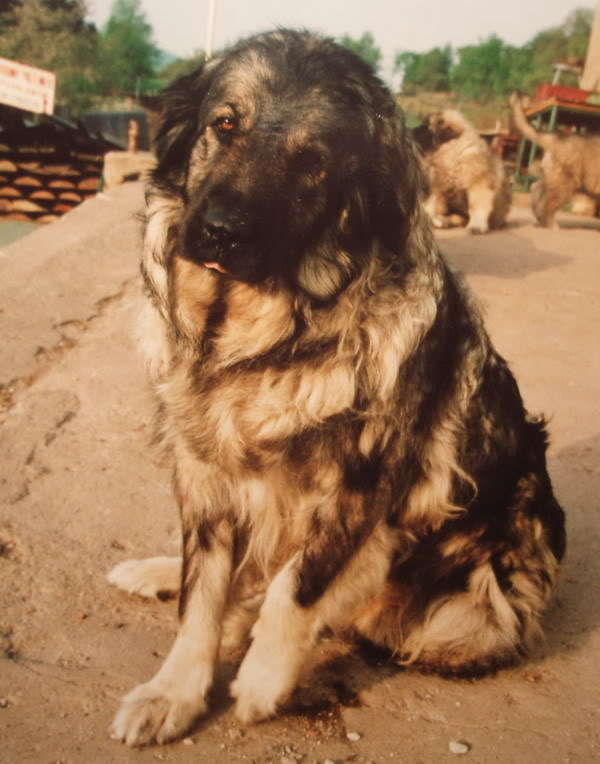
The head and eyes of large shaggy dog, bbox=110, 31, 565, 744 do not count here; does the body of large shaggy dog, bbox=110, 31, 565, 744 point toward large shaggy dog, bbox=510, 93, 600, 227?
no

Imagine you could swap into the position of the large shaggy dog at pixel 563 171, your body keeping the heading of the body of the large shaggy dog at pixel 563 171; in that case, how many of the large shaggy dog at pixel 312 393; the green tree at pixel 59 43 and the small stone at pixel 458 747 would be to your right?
2

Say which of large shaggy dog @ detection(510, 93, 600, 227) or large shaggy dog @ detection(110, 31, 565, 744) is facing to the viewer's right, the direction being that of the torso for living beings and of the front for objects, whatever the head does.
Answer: large shaggy dog @ detection(510, 93, 600, 227)

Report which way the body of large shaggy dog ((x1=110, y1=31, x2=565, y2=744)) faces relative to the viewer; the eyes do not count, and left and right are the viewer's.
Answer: facing the viewer and to the left of the viewer

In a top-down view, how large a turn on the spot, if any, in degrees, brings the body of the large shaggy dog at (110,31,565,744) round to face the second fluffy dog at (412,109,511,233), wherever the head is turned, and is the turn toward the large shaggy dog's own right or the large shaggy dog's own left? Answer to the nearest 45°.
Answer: approximately 135° to the large shaggy dog's own right

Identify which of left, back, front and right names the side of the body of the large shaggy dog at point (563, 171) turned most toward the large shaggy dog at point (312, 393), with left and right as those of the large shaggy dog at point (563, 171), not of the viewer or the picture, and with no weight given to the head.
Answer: right

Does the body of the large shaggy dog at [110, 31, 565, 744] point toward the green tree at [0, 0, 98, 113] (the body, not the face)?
no

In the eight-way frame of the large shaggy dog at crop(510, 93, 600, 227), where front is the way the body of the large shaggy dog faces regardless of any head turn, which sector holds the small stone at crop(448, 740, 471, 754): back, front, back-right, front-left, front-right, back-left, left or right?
right

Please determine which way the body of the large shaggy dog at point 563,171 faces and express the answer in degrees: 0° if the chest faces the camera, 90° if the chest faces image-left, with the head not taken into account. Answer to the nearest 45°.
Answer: approximately 270°
